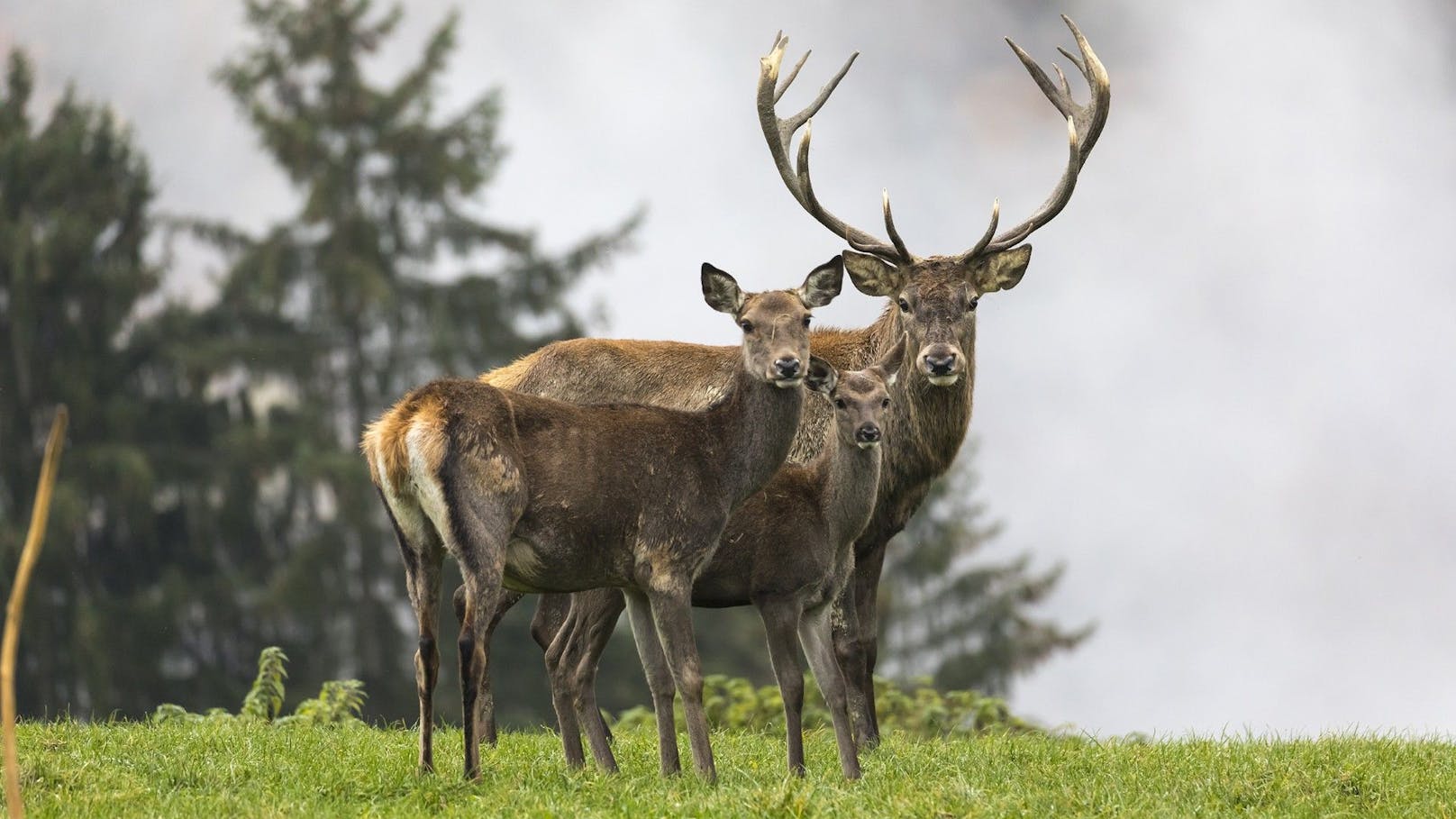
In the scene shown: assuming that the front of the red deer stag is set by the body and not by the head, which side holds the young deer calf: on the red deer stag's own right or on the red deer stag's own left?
on the red deer stag's own right

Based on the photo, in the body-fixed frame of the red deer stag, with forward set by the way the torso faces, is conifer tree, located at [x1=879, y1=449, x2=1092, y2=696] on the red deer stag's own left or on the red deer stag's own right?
on the red deer stag's own left

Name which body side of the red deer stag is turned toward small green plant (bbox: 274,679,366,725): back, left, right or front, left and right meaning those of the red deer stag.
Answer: back

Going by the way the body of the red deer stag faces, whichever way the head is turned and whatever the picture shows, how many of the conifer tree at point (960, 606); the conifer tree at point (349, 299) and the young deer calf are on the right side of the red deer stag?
1

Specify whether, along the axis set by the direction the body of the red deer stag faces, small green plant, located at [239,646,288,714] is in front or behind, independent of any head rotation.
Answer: behind

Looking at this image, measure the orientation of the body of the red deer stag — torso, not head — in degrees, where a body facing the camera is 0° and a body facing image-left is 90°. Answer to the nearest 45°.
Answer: approximately 270°

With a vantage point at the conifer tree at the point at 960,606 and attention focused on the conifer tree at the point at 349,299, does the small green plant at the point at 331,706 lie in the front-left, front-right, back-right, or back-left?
front-left

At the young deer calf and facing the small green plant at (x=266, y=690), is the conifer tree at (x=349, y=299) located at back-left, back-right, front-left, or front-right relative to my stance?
front-right

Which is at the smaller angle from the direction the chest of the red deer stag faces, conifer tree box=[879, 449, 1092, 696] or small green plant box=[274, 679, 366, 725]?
the conifer tree
